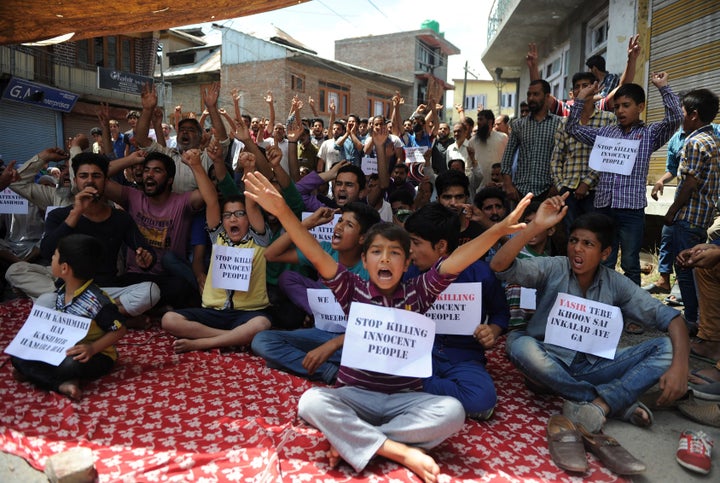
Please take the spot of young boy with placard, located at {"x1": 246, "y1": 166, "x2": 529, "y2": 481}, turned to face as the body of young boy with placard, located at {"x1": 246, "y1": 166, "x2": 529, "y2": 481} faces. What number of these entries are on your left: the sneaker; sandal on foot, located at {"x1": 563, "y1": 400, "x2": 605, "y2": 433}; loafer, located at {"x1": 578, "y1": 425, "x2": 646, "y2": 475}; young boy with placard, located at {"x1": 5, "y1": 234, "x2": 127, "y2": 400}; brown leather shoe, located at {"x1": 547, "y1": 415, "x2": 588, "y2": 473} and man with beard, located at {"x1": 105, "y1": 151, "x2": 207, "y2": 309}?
4

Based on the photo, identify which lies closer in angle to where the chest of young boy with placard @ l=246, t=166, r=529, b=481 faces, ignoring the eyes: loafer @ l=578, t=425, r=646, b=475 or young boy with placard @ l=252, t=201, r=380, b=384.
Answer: the loafer

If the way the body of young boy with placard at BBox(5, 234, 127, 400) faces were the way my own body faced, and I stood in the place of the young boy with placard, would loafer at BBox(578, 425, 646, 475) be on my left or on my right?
on my left

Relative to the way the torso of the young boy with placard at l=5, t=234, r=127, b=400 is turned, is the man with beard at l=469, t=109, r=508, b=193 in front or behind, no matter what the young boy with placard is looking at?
behind

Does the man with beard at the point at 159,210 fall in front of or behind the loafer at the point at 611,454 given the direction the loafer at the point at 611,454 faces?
behind

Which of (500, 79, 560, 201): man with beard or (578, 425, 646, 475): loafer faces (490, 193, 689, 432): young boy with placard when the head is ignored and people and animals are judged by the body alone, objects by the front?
the man with beard

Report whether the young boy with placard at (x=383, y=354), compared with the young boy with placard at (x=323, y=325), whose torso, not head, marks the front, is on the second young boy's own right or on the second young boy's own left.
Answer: on the second young boy's own left

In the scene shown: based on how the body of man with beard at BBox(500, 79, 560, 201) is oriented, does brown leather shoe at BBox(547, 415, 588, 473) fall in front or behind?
in front

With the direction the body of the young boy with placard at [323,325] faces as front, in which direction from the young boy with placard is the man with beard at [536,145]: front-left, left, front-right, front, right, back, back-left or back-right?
back

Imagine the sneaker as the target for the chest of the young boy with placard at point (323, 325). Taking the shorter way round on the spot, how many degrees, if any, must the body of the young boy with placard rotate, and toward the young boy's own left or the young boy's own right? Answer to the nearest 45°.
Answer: approximately 90° to the young boy's own left

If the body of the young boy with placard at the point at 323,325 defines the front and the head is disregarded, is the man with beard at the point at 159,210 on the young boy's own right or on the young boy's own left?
on the young boy's own right

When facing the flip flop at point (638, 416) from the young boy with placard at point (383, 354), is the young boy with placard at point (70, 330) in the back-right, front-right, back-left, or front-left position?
back-left
